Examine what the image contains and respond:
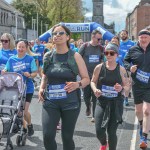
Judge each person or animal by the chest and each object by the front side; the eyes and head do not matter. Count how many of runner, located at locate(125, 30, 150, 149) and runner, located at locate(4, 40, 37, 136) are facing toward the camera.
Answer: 2

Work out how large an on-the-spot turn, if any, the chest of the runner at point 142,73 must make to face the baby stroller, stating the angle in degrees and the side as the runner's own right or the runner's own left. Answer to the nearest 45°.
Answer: approximately 90° to the runner's own right

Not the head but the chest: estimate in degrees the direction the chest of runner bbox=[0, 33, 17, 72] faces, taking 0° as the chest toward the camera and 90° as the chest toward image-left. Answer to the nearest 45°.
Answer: approximately 45°

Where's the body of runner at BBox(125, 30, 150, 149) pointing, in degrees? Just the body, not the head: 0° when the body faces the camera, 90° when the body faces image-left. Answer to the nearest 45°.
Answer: approximately 0°

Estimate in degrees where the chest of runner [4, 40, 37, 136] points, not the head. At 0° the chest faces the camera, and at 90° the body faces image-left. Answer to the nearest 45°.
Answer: approximately 0°
